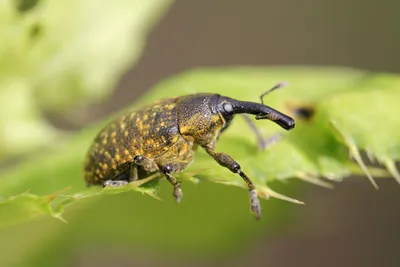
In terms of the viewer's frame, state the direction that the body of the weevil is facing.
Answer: to the viewer's right
